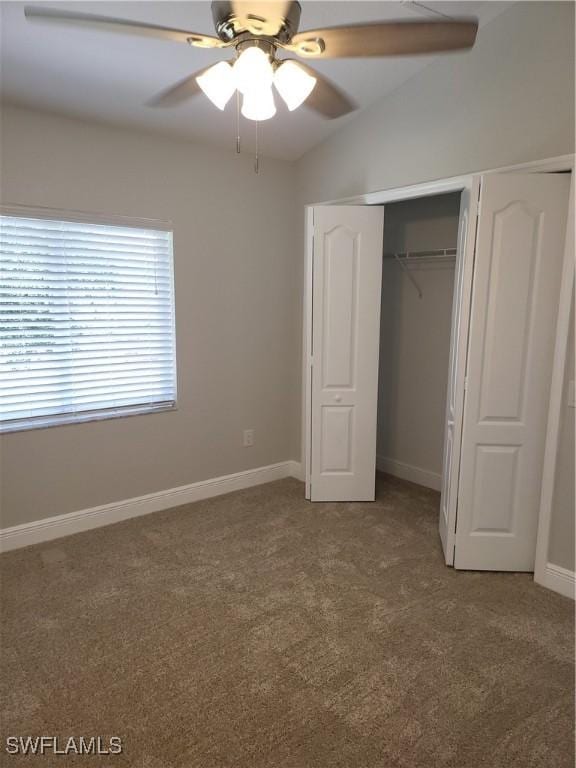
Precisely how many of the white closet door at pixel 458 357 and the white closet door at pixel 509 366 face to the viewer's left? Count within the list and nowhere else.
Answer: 1

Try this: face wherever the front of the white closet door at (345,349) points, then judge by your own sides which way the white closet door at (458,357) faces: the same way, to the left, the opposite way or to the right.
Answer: to the right

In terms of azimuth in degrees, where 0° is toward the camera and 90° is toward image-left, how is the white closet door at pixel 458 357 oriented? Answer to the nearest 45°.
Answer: approximately 90°

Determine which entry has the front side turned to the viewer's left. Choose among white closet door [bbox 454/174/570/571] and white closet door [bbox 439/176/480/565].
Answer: white closet door [bbox 439/176/480/565]

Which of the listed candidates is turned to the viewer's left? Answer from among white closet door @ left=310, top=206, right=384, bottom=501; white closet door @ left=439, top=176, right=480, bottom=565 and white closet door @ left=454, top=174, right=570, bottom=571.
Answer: white closet door @ left=439, top=176, right=480, bottom=565

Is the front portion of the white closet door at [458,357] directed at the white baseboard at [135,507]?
yes
